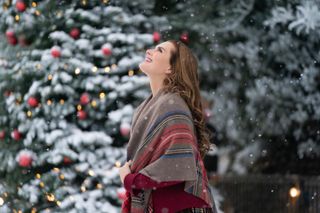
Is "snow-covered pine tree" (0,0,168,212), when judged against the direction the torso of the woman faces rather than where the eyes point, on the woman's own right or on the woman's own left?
on the woman's own right

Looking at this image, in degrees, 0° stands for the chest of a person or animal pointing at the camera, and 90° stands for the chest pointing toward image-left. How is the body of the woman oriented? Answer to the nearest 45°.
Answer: approximately 90°

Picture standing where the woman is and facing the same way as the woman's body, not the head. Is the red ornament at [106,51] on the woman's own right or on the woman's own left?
on the woman's own right

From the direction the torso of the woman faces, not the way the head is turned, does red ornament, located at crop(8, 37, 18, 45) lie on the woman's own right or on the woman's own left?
on the woman's own right
